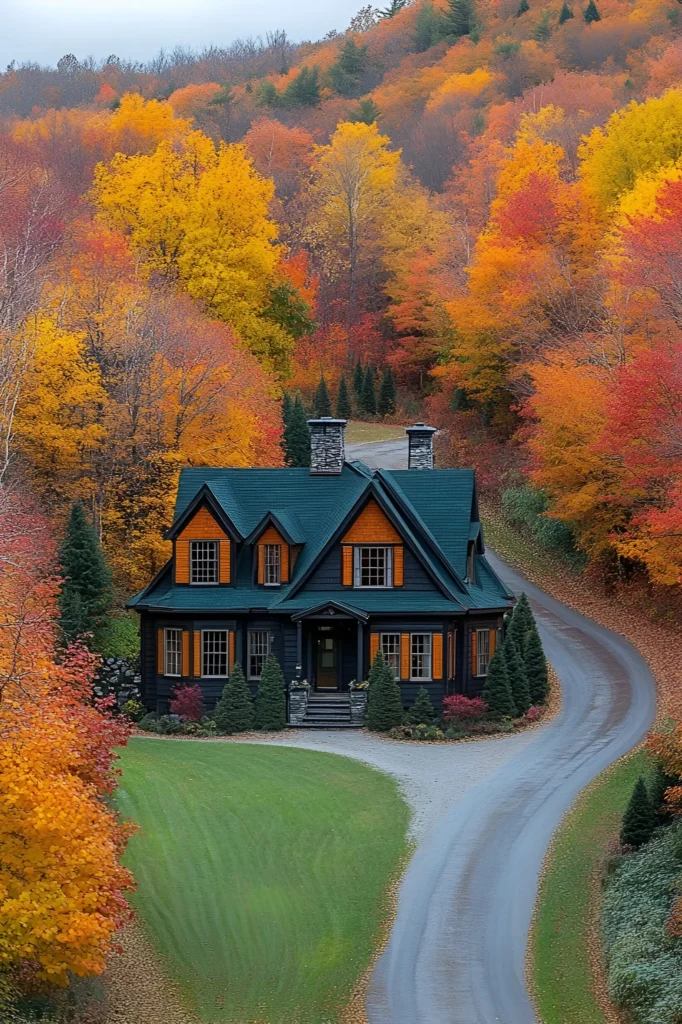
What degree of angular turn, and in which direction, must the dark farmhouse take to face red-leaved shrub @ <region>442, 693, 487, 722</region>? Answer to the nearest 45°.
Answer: approximately 45° to its left

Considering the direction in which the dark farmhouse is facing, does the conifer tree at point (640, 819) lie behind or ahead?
ahead

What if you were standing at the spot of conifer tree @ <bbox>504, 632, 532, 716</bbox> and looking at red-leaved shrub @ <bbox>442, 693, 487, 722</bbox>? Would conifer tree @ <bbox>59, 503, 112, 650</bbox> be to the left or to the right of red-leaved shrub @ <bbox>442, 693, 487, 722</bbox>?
right

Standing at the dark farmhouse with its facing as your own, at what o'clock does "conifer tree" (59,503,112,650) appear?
The conifer tree is roughly at 4 o'clock from the dark farmhouse.

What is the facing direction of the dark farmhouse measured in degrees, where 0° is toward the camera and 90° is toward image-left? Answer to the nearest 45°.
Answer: approximately 0°

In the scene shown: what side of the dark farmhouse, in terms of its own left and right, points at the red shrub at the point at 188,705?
right

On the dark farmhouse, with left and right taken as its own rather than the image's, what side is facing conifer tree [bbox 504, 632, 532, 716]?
left

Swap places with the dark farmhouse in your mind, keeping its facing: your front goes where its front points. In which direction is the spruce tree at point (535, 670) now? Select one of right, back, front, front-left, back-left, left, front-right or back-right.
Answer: left

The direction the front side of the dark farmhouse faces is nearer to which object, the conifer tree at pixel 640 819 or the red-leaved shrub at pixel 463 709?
the conifer tree

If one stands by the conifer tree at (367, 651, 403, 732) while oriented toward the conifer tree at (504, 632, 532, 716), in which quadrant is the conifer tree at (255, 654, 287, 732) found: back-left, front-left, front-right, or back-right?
back-left
